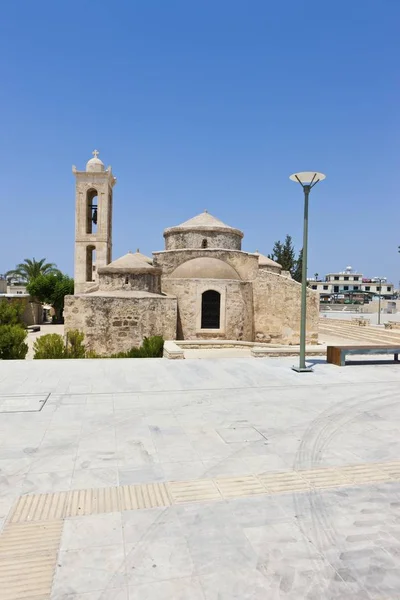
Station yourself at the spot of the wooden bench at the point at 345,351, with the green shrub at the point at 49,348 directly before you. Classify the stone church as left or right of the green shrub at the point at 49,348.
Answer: right

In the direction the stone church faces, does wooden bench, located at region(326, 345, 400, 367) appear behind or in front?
in front

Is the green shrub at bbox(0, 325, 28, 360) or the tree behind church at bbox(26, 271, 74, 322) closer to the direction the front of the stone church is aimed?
the green shrub

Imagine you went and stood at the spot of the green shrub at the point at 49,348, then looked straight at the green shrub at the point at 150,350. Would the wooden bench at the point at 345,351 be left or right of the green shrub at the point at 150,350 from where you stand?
right

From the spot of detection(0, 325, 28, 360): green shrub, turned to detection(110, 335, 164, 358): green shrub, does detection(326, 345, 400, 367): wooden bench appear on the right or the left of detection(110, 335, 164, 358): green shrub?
right

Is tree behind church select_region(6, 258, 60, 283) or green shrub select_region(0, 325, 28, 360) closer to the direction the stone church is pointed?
the green shrub

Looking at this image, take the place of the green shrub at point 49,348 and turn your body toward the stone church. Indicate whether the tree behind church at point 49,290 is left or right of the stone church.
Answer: left

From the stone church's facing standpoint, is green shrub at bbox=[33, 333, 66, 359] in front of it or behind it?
in front

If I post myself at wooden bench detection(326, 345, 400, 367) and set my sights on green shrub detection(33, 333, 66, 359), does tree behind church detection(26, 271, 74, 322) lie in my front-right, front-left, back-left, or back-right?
front-right

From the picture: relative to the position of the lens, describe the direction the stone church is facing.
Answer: facing the viewer
